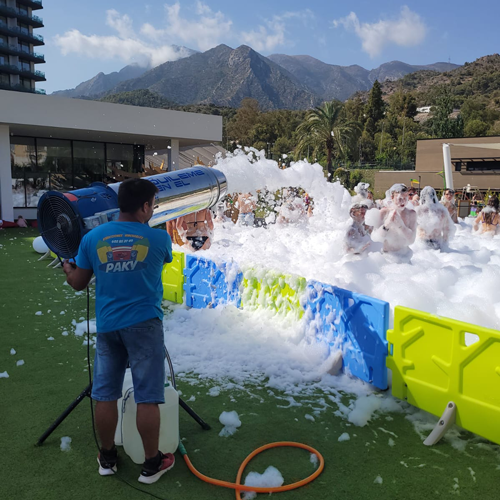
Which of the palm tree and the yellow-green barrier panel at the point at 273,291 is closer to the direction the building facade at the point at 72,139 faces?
the yellow-green barrier panel

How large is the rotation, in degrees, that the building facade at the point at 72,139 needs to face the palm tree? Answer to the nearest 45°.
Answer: approximately 90° to its left

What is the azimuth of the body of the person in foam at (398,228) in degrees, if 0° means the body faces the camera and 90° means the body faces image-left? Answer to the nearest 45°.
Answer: approximately 0°

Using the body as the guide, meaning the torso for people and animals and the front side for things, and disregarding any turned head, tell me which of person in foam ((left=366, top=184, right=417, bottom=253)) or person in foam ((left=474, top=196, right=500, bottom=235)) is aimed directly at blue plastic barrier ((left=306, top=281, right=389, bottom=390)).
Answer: person in foam ((left=366, top=184, right=417, bottom=253))

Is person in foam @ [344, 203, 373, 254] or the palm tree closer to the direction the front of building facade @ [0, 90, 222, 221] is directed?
the person in foam

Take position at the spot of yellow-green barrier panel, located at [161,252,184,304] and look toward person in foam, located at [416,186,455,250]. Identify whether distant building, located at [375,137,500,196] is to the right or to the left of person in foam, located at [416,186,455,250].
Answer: left
